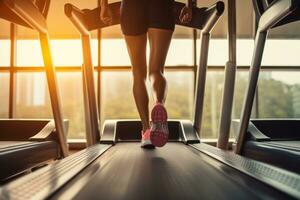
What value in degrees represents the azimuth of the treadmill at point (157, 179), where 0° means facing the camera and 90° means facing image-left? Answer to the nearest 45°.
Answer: approximately 180°
